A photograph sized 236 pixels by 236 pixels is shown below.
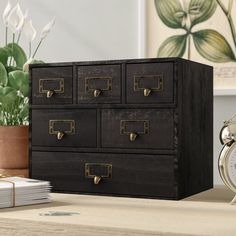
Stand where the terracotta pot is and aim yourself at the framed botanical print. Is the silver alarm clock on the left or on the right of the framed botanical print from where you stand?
right

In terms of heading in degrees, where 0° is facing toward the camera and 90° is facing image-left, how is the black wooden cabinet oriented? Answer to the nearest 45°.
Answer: approximately 45°

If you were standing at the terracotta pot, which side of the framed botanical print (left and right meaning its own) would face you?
right

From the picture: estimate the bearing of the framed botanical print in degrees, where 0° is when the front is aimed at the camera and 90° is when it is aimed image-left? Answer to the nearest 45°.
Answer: approximately 0°
